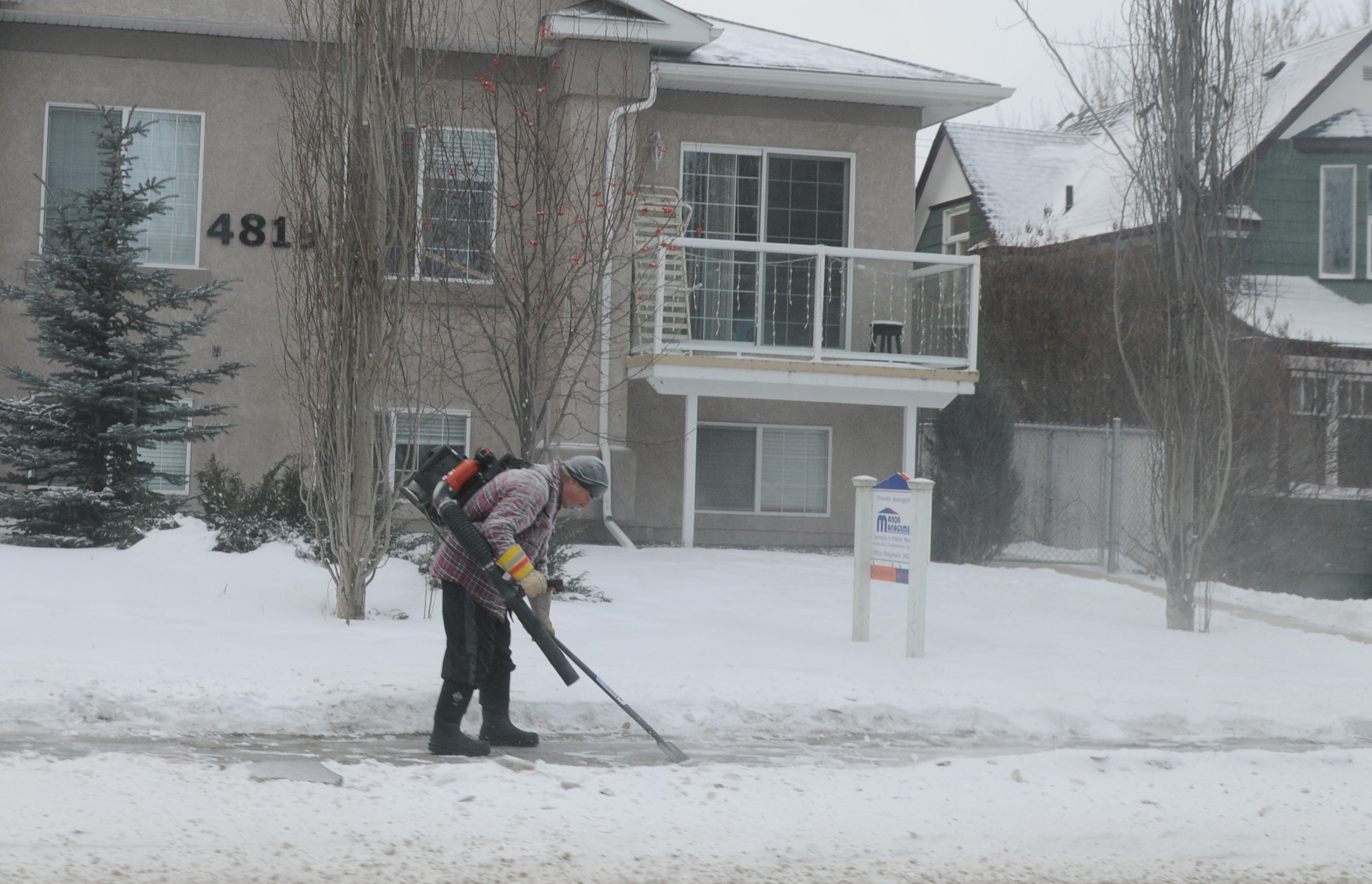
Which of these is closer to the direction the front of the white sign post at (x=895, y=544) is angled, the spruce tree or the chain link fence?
the spruce tree

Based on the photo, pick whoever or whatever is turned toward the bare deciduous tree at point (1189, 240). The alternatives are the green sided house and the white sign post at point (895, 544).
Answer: the green sided house

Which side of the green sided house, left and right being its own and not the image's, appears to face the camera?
front

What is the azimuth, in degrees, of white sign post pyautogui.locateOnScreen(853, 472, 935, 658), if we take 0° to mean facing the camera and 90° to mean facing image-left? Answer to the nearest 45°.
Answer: approximately 45°

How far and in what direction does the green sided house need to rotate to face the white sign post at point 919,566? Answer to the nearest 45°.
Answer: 0° — it already faces it

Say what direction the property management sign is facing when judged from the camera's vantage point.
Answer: facing the viewer and to the left of the viewer

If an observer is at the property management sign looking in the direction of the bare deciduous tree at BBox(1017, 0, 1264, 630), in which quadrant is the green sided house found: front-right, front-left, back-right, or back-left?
front-left

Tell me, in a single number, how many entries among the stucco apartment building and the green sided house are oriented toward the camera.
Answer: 2

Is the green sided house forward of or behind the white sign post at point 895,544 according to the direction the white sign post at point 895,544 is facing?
behind

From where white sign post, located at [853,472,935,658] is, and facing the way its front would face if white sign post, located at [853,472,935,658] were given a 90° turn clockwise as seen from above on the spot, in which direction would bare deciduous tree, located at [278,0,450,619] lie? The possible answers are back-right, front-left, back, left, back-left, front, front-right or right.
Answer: front-left

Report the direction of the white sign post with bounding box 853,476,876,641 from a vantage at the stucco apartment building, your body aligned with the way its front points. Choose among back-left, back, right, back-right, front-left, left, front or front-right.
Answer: front

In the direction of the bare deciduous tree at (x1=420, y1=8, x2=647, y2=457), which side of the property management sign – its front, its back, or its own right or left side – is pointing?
right

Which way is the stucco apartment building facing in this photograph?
toward the camera

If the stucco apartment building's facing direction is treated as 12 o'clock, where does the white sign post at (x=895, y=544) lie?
The white sign post is roughly at 12 o'clock from the stucco apartment building.

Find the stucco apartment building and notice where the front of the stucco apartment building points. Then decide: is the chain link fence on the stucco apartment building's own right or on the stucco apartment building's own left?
on the stucco apartment building's own left
